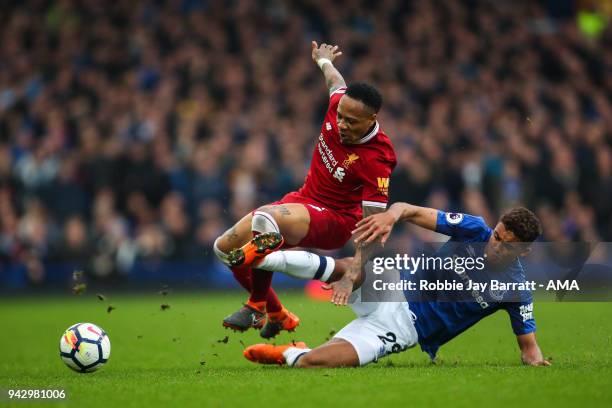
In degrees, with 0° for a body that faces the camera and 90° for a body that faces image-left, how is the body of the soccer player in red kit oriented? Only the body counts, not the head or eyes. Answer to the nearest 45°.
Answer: approximately 45°

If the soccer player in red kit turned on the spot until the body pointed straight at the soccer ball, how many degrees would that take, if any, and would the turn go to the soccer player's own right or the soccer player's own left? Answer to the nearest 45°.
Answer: approximately 45° to the soccer player's own right
